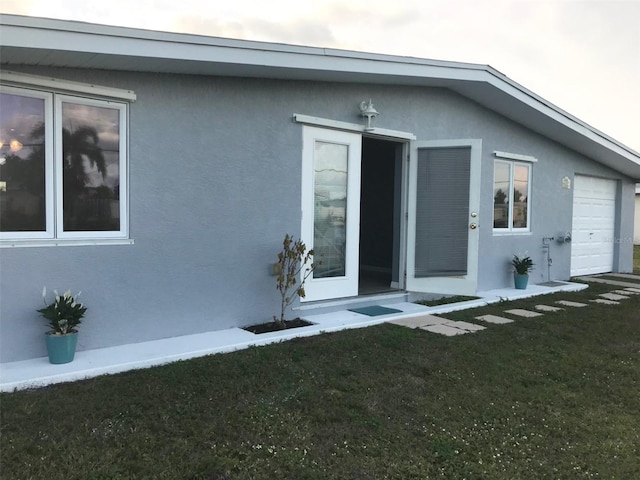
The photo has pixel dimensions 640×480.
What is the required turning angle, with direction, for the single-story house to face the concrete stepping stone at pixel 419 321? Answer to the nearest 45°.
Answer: approximately 45° to its left

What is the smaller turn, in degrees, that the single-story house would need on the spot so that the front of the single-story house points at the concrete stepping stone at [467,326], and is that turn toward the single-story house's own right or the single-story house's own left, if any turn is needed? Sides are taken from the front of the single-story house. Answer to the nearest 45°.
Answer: approximately 45° to the single-story house's own left

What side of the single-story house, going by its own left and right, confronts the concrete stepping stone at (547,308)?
left

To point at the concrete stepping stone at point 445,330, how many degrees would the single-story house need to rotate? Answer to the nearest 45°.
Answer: approximately 45° to its left

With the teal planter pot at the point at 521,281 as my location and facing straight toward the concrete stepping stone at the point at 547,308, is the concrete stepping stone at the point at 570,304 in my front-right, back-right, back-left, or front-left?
front-left

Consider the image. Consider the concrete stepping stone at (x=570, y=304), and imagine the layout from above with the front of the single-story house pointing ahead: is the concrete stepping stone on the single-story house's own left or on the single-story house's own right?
on the single-story house's own left

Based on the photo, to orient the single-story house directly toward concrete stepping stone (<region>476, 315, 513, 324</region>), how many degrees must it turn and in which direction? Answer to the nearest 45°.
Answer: approximately 45° to its left

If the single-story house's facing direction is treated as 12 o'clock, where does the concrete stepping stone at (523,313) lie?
The concrete stepping stone is roughly at 10 o'clock from the single-story house.
